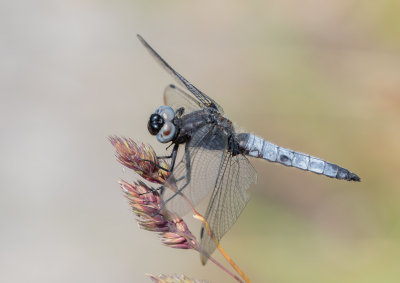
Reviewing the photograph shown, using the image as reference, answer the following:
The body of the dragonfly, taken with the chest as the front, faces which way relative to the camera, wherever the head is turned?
to the viewer's left
